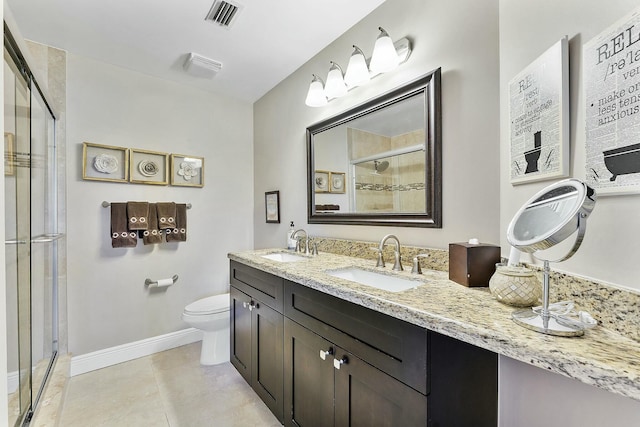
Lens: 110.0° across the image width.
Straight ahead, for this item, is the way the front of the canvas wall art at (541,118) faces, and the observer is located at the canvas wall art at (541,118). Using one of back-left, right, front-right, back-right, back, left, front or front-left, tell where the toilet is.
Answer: front-right

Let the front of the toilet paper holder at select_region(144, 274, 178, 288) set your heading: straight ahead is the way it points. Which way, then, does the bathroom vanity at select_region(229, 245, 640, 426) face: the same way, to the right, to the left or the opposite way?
to the right

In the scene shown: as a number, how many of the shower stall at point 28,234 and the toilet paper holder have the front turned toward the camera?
1

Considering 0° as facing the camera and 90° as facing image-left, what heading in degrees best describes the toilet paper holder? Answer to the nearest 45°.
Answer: approximately 0°

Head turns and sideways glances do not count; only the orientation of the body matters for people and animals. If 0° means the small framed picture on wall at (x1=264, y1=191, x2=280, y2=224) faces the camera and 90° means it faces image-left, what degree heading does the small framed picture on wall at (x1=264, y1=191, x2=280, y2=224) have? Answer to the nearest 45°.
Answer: approximately 45°

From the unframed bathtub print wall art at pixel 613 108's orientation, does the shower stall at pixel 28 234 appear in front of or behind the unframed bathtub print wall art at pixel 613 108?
in front
